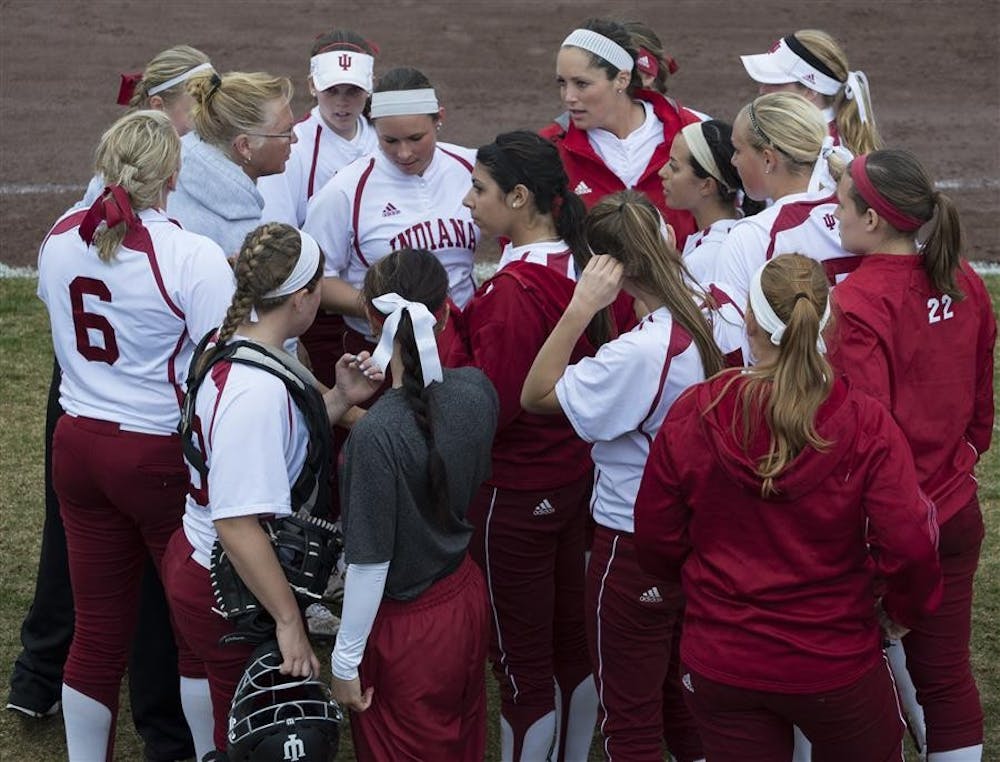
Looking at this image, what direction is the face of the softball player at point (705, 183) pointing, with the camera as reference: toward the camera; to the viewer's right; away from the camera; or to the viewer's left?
to the viewer's left

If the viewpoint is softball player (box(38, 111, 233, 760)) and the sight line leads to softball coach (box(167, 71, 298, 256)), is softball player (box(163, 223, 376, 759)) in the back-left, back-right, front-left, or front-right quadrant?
back-right

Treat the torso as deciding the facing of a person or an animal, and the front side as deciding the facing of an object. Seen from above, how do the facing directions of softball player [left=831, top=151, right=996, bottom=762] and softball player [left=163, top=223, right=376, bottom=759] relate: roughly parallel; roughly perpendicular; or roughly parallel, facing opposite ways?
roughly perpendicular

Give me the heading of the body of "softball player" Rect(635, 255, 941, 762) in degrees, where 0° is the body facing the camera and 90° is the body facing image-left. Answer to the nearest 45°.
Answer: approximately 180°

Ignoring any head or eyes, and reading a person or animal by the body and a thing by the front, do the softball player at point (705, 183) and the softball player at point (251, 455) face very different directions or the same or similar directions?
very different directions

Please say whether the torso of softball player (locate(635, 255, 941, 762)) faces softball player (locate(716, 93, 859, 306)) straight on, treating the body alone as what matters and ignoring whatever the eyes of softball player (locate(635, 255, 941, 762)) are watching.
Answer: yes

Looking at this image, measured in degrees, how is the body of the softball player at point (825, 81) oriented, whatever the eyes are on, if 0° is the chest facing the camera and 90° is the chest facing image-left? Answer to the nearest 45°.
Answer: approximately 90°

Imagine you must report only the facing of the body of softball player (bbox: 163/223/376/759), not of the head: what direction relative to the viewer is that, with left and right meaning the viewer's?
facing to the right of the viewer

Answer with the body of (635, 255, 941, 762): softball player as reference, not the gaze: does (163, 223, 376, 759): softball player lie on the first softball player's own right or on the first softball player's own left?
on the first softball player's own left

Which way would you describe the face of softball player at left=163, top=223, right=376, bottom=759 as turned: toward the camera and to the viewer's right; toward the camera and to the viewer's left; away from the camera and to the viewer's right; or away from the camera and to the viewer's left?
away from the camera and to the viewer's right

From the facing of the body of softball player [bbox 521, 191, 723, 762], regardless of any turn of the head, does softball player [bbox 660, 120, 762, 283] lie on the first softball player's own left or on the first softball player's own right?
on the first softball player's own right

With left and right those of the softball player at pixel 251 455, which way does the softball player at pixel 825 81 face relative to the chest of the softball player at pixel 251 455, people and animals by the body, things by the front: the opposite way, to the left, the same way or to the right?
the opposite way

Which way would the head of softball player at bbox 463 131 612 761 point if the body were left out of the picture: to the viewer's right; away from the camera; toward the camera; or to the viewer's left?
to the viewer's left
